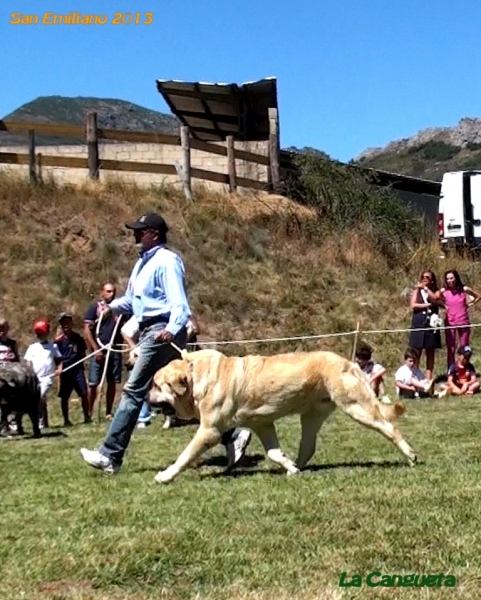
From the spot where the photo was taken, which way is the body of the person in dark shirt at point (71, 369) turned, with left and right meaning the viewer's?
facing the viewer

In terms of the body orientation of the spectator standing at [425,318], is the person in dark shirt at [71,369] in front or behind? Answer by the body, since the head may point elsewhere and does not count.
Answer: in front

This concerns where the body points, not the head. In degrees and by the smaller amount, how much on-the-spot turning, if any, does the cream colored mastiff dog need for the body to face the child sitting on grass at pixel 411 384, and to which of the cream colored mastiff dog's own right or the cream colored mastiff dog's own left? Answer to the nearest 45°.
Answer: approximately 90° to the cream colored mastiff dog's own right

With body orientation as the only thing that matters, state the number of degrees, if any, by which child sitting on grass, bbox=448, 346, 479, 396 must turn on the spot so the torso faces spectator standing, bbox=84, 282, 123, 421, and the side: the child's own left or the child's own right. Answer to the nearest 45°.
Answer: approximately 45° to the child's own right

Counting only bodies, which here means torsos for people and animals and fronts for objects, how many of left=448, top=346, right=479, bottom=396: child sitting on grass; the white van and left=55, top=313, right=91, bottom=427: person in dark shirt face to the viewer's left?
0

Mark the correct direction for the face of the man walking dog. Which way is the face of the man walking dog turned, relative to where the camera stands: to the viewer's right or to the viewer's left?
to the viewer's left

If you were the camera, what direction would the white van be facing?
facing away from the viewer

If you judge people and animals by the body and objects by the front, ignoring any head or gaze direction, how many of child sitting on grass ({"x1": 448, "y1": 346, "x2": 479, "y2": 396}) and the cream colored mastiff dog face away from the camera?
0

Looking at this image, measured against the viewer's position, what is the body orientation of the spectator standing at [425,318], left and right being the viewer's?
facing the viewer and to the left of the viewer

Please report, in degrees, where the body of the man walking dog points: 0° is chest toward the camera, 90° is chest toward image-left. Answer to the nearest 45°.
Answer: approximately 90°

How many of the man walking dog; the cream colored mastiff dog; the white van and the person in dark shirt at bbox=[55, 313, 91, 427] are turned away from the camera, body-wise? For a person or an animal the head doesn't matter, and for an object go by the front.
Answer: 1

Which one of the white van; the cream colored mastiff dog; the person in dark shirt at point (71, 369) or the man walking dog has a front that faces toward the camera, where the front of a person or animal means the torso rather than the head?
the person in dark shirt

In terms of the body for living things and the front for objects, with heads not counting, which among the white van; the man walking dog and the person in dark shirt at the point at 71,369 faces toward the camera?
the person in dark shirt

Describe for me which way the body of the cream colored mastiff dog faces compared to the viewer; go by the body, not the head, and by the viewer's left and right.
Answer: facing to the left of the viewer

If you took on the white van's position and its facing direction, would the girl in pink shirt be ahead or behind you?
behind
